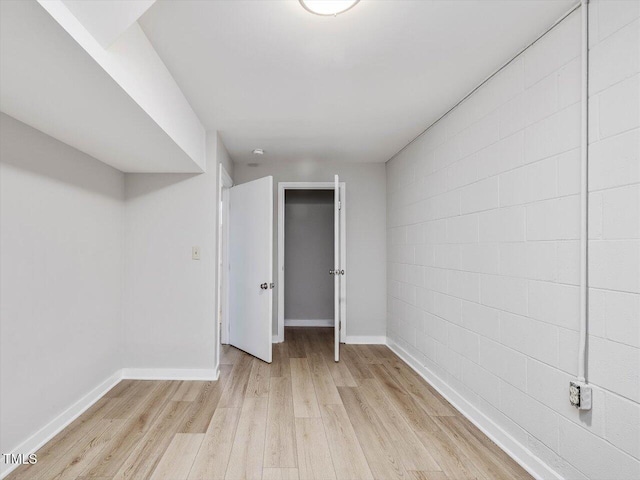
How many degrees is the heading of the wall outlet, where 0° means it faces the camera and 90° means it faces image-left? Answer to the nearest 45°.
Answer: approximately 45°

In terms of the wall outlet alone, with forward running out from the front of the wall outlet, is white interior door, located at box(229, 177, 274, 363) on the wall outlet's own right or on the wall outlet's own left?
on the wall outlet's own right
